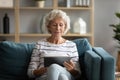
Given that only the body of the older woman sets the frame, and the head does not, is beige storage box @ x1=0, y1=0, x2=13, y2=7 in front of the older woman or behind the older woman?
behind

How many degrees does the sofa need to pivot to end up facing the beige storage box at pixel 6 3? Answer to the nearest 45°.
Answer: approximately 180°

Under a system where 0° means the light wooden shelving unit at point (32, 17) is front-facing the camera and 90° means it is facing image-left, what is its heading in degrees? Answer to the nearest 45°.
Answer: approximately 0°

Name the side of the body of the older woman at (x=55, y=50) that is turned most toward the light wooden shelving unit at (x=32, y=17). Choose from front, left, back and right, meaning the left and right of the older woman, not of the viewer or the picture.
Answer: back

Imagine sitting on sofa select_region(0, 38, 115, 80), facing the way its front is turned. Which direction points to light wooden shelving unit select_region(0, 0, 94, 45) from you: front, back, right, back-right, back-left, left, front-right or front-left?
back

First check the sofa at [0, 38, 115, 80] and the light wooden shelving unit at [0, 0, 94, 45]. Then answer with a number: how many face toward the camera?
2
